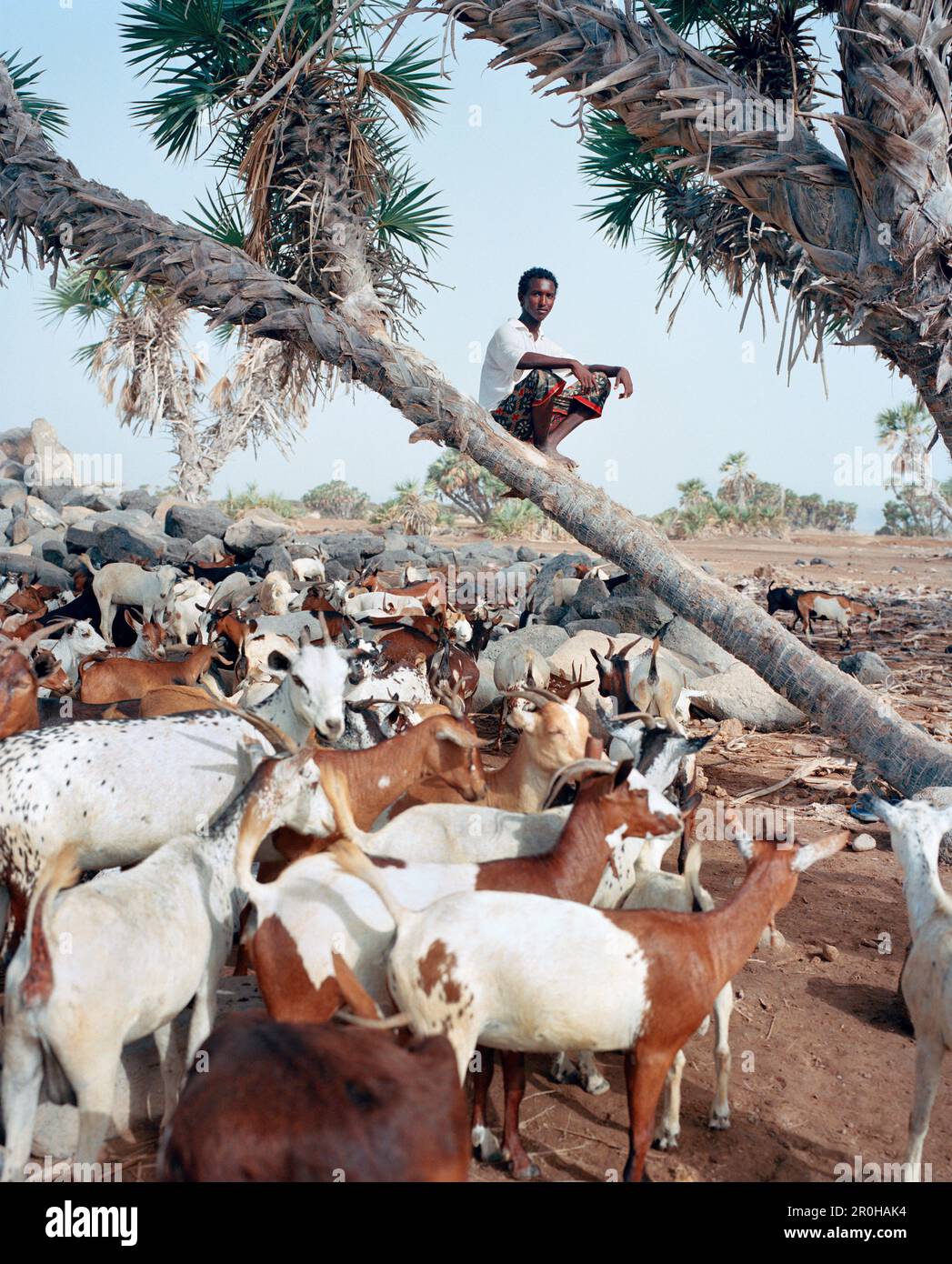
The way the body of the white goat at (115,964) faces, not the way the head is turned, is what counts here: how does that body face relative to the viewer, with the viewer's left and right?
facing away from the viewer and to the right of the viewer

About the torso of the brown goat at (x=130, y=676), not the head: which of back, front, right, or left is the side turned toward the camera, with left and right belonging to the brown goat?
right

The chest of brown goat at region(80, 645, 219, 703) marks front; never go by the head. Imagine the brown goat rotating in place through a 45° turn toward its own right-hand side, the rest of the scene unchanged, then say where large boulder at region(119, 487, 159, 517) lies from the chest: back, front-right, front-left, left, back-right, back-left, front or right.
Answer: back-left

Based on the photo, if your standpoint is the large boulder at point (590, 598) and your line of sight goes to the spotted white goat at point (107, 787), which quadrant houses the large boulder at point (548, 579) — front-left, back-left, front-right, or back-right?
back-right

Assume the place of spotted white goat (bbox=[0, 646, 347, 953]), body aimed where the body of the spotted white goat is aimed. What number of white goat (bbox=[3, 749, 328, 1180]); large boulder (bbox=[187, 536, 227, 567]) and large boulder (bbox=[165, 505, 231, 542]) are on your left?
2

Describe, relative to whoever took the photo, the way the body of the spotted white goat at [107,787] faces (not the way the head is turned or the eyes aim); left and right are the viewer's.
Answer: facing to the right of the viewer

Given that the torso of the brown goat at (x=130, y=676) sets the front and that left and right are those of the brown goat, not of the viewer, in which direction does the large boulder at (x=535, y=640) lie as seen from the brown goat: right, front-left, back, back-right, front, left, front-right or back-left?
front-left

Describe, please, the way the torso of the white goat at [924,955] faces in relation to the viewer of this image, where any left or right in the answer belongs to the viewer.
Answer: facing to the left of the viewer

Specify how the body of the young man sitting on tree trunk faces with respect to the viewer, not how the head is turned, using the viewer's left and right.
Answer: facing the viewer and to the right of the viewer
